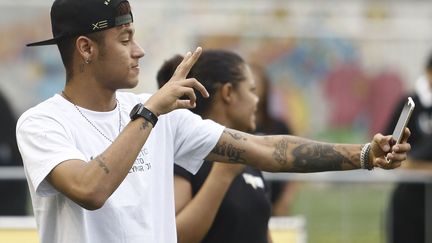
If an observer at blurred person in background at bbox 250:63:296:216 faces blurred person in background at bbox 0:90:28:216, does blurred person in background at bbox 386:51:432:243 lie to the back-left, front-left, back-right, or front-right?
back-left

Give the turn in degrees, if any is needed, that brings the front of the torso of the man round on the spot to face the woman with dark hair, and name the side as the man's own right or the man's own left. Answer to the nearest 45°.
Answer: approximately 90° to the man's own left

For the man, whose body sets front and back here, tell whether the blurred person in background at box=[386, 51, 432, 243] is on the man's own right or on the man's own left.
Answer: on the man's own left

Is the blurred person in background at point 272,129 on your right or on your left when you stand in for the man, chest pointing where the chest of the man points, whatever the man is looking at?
on your left

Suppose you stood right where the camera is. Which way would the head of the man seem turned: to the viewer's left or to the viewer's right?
to the viewer's right

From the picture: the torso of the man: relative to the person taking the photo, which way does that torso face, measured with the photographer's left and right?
facing the viewer and to the right of the viewer
